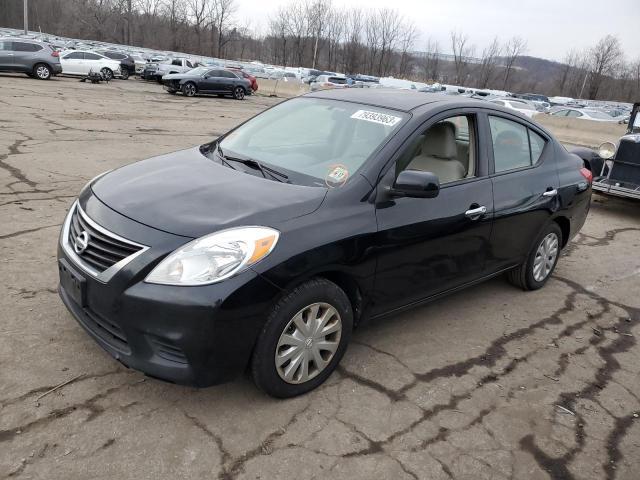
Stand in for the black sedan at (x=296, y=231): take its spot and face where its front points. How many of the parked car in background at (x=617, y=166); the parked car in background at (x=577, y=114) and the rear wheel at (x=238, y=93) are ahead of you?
0

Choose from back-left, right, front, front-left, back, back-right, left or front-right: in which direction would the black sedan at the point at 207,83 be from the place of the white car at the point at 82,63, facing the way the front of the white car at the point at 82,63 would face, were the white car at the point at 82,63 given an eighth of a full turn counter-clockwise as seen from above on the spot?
left

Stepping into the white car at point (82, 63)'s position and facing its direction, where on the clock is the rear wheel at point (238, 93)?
The rear wheel is roughly at 7 o'clock from the white car.

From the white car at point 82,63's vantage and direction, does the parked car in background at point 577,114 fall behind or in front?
behind

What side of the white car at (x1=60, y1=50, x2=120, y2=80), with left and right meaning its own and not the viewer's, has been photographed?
left

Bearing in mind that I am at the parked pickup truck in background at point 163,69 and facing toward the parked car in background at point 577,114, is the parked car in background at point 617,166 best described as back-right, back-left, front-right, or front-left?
front-right

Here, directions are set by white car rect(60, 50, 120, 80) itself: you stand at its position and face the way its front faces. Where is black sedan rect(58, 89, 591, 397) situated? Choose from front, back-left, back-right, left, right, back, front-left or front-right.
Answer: left

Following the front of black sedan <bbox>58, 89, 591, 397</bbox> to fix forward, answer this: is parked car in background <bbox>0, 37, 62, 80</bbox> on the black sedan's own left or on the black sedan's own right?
on the black sedan's own right

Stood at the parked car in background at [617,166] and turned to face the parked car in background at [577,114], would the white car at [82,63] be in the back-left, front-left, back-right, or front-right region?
front-left

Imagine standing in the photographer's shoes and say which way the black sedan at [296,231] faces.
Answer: facing the viewer and to the left of the viewer

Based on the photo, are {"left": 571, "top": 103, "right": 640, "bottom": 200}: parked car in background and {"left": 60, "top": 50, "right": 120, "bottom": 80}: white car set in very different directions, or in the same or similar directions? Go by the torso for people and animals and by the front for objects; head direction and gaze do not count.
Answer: same or similar directions

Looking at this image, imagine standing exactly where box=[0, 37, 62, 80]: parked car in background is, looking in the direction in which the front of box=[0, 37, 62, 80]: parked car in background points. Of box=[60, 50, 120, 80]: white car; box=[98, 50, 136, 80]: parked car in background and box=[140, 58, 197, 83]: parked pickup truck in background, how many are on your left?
0

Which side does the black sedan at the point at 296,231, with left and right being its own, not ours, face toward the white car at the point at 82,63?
right
